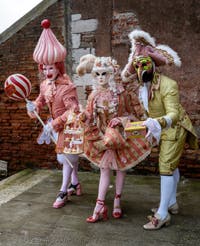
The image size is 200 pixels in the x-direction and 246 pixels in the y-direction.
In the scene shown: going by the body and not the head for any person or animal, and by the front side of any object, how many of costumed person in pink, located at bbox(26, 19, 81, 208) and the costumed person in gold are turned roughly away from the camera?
0

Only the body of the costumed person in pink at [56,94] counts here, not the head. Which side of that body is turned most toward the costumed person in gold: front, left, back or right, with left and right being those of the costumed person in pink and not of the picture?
left

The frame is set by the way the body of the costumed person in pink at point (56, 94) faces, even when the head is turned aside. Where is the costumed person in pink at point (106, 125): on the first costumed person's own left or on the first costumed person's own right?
on the first costumed person's own left

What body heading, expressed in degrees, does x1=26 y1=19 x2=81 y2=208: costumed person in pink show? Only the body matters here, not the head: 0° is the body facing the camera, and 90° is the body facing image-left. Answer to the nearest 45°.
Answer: approximately 45°

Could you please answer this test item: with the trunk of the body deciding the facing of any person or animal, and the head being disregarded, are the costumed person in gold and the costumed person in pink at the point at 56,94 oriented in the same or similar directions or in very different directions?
same or similar directions

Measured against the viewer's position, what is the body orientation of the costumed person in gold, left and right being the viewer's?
facing the viewer and to the left of the viewer
